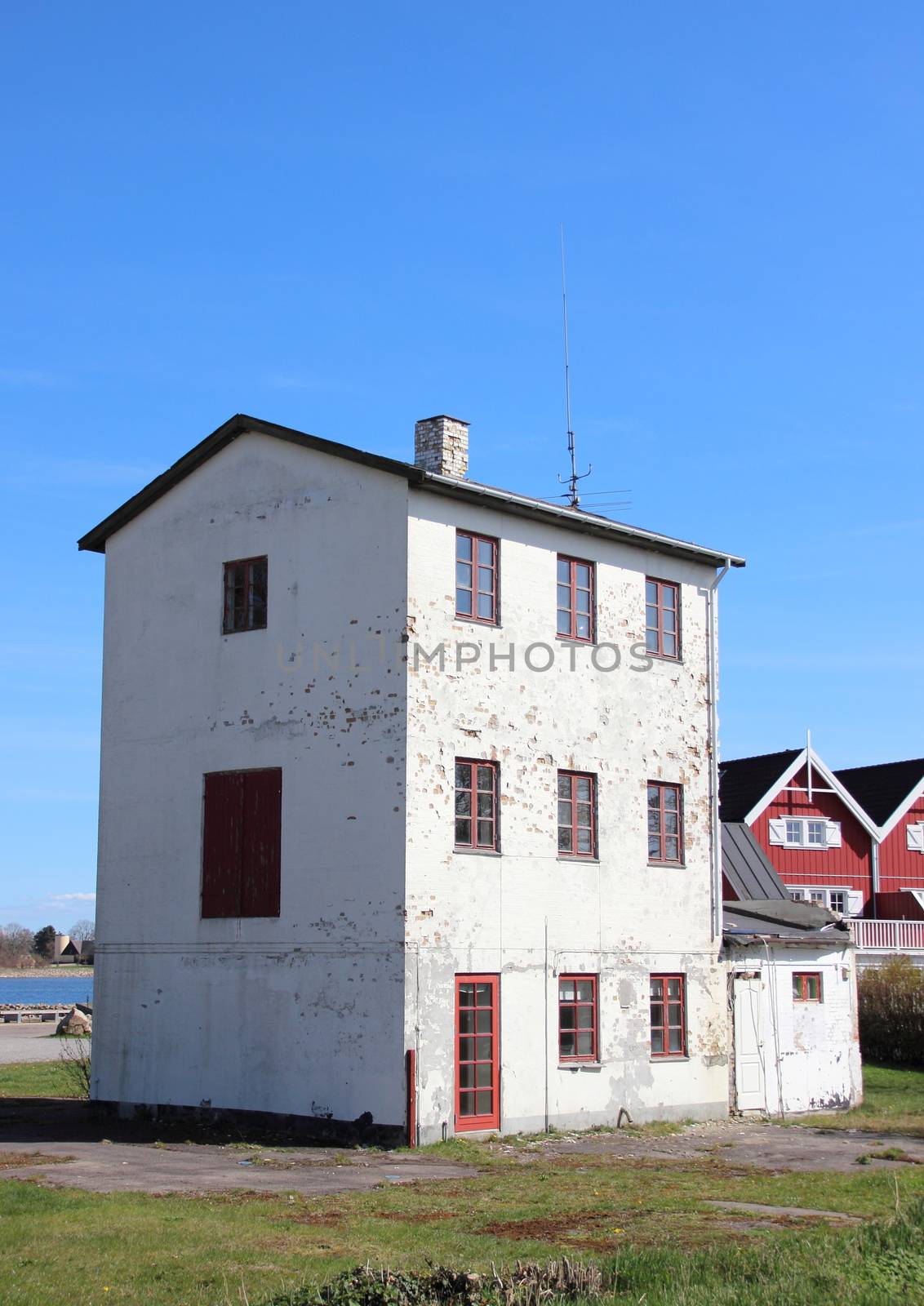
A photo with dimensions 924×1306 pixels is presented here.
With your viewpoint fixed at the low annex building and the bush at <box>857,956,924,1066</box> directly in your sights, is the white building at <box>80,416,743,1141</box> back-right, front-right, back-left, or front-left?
back-left

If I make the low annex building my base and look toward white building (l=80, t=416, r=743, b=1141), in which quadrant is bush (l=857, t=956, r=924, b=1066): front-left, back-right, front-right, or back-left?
back-right

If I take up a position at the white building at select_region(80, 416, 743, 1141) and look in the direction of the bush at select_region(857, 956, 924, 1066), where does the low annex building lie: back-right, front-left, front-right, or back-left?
front-right

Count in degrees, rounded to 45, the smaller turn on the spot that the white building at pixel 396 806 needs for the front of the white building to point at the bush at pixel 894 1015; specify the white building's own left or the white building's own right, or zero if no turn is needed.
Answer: approximately 90° to the white building's own left

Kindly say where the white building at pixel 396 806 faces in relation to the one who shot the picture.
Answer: facing the viewer and to the right of the viewer

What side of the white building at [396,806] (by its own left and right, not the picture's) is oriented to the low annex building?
left
